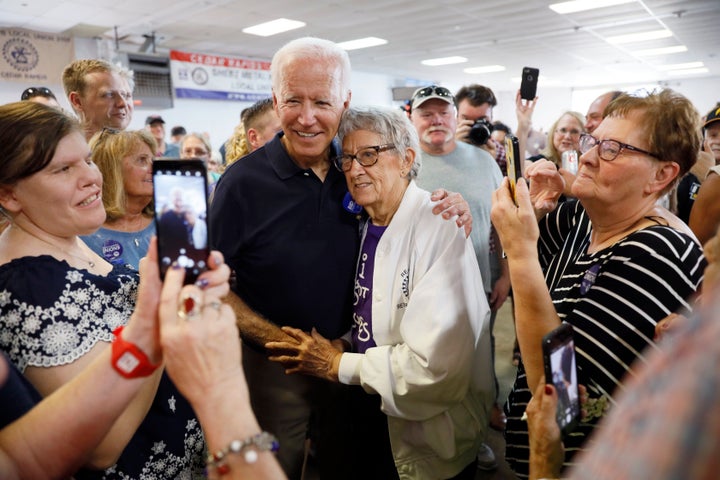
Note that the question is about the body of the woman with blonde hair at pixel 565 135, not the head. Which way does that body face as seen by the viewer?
toward the camera

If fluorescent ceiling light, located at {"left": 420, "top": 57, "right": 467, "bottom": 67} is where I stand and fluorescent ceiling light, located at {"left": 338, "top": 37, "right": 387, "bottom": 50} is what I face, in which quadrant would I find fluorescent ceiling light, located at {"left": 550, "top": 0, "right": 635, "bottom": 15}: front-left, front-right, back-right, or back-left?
front-left

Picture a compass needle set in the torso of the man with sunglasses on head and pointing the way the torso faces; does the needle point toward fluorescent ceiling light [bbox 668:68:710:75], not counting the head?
no

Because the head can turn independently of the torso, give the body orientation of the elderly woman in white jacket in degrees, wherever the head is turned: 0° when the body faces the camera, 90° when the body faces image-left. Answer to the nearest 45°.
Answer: approximately 45°

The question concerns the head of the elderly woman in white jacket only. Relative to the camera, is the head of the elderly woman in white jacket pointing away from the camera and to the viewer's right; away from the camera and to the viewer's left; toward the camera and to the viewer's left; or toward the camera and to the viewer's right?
toward the camera and to the viewer's left

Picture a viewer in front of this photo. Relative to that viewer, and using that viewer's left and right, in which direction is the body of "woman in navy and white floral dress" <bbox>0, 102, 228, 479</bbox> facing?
facing the viewer and to the right of the viewer

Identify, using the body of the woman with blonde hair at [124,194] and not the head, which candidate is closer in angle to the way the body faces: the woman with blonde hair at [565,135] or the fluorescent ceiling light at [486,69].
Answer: the woman with blonde hair

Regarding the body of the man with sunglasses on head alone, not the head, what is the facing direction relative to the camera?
toward the camera

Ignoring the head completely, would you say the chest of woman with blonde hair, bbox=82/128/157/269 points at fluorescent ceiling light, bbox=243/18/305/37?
no

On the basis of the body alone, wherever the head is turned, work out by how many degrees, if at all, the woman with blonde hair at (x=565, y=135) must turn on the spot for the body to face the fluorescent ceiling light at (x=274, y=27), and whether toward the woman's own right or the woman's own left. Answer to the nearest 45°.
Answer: approximately 135° to the woman's own right

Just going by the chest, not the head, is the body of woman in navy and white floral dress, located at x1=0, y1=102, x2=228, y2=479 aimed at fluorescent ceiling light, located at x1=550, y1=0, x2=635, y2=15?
no

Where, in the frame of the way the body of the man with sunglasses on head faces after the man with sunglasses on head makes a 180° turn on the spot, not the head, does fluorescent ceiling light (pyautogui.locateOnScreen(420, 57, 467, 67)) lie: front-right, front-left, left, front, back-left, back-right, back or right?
front

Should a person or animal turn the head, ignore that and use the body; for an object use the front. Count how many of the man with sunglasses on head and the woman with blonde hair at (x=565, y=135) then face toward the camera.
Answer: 2
